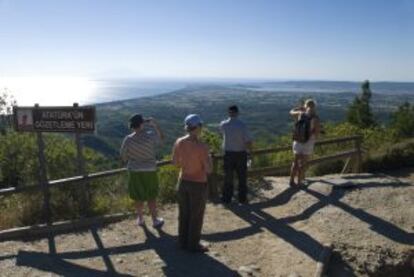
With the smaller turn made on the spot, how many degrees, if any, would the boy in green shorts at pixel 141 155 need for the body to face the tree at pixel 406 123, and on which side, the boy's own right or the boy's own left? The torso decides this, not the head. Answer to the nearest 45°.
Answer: approximately 45° to the boy's own right

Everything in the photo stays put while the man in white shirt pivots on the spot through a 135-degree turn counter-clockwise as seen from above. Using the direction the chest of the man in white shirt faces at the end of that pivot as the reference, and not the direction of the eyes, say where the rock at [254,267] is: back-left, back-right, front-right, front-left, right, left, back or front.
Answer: front-left

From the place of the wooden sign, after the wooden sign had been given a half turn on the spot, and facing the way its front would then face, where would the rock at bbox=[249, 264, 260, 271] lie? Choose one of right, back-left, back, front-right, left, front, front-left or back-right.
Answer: back-right

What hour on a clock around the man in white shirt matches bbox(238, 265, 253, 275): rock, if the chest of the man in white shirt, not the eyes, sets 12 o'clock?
The rock is roughly at 6 o'clock from the man in white shirt.

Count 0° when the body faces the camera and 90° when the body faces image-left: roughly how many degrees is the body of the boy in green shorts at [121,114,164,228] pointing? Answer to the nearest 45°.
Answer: approximately 180°

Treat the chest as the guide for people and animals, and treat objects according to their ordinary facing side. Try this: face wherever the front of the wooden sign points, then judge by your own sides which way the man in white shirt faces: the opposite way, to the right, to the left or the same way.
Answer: the opposite way

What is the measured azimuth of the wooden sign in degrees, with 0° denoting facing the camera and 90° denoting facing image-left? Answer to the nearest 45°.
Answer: approximately 0°

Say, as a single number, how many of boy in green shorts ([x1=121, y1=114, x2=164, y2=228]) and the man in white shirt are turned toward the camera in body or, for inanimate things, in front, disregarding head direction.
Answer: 0

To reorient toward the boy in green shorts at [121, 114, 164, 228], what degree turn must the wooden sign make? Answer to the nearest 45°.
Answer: approximately 45° to its left

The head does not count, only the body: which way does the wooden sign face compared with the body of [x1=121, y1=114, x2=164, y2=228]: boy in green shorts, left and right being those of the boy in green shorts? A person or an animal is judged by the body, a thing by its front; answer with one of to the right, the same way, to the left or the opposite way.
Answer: the opposite way

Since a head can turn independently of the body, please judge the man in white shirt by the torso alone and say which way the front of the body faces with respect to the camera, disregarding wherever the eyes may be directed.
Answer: away from the camera

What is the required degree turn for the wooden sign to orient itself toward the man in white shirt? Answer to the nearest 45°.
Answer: approximately 90° to its left

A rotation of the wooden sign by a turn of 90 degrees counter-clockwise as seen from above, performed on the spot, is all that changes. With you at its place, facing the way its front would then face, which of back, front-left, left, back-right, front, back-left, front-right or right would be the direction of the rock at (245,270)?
front-right

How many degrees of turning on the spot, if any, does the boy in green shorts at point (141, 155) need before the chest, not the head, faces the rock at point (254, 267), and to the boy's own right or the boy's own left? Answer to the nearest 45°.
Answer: approximately 135° to the boy's own right
